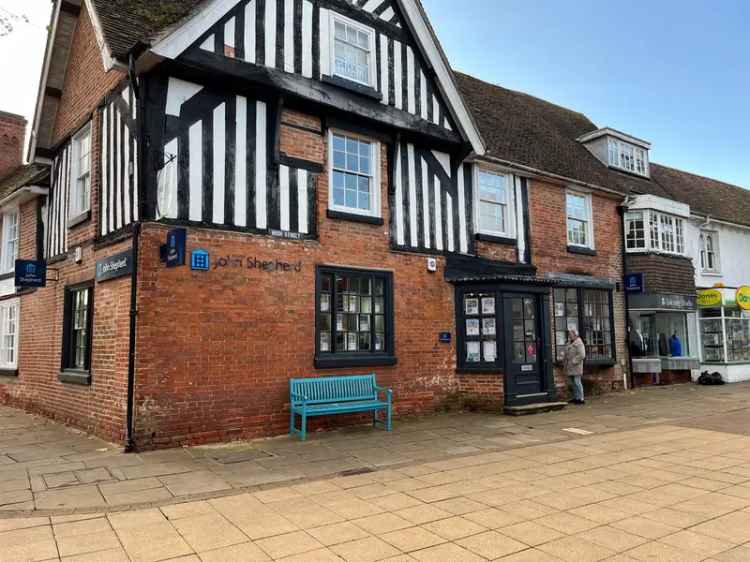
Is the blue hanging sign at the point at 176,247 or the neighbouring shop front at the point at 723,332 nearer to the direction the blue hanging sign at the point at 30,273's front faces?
the blue hanging sign

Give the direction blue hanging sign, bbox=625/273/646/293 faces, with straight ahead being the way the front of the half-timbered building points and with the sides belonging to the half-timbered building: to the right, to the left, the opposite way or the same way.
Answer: to the right

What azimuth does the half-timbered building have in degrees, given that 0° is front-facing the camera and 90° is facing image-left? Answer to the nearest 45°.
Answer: approximately 315°

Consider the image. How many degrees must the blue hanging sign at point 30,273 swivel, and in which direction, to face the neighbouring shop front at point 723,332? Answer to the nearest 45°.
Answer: approximately 90° to its left

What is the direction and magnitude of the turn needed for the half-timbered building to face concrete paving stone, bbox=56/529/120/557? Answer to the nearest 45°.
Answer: approximately 45° to its right

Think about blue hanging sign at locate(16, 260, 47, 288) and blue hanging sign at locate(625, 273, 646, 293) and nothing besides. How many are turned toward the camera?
2

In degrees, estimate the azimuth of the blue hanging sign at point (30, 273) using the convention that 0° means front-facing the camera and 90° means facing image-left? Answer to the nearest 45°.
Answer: approximately 0°

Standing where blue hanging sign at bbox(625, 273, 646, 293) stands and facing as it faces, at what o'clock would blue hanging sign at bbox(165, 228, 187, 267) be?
blue hanging sign at bbox(165, 228, 187, 267) is roughly at 1 o'clock from blue hanging sign at bbox(625, 273, 646, 293).

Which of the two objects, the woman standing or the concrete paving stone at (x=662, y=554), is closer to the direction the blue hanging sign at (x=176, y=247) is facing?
the concrete paving stone

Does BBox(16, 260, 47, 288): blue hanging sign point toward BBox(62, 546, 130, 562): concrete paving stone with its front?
yes
